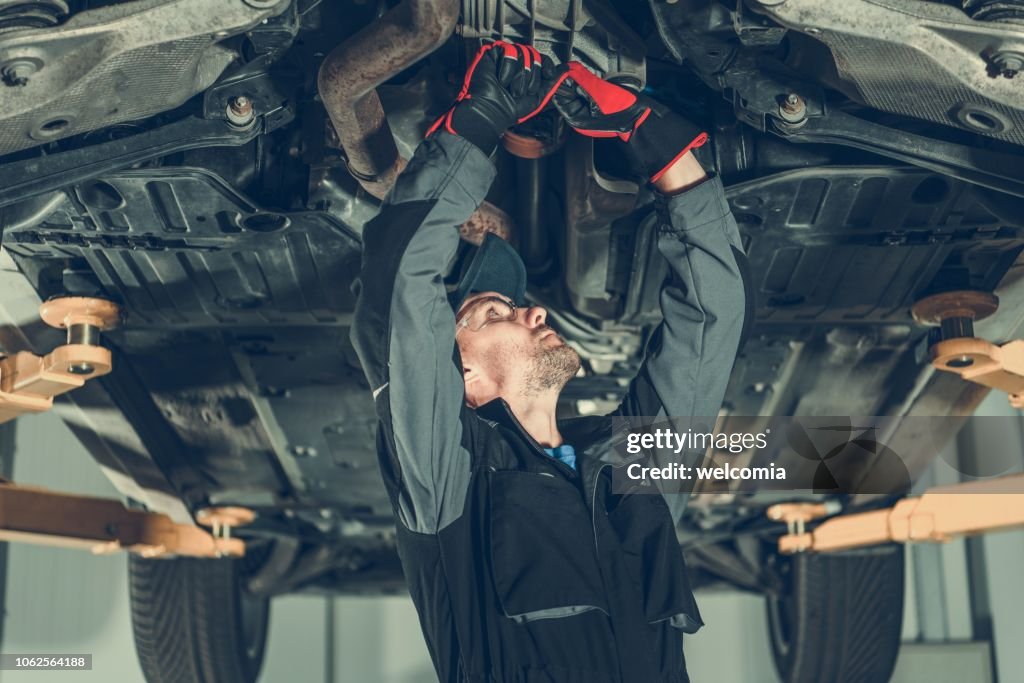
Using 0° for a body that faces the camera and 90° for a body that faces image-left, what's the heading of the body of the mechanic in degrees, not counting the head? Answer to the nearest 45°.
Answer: approximately 315°

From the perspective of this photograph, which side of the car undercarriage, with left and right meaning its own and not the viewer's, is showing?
back
